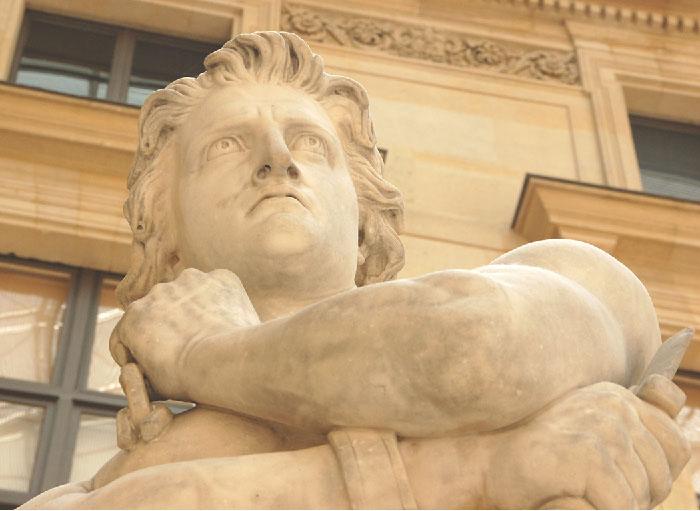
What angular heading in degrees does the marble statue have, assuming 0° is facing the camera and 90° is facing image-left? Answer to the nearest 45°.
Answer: approximately 0°
